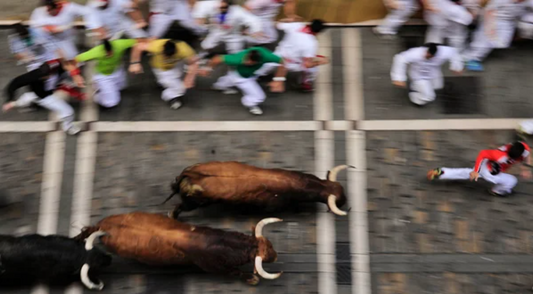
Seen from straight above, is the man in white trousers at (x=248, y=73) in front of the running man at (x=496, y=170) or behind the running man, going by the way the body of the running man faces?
behind

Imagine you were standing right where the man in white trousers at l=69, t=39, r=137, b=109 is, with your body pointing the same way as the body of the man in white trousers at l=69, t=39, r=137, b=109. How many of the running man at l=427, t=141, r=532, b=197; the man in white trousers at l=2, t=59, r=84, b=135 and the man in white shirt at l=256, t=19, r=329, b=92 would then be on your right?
1

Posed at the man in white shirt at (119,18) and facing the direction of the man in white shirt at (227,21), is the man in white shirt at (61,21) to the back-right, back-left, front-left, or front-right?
back-right

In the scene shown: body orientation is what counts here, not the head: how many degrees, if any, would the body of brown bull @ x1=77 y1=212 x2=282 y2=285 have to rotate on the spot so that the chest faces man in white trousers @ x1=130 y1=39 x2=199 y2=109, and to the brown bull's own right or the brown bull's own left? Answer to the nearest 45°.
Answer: approximately 90° to the brown bull's own left

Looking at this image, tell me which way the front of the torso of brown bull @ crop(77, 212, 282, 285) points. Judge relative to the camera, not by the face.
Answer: to the viewer's right

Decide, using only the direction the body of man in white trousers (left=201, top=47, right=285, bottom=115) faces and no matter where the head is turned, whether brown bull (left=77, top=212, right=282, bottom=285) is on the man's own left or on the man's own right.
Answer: on the man's own right

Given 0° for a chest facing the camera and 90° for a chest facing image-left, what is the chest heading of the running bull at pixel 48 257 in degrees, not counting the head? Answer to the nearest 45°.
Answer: approximately 270°

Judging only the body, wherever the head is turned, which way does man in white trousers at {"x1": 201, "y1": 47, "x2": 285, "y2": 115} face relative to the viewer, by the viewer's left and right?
facing the viewer and to the right of the viewer

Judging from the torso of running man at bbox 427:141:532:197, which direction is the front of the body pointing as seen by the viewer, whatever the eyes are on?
to the viewer's right

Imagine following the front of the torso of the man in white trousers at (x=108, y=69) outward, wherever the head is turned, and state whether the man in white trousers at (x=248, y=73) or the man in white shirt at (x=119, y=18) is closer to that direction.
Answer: the man in white trousers

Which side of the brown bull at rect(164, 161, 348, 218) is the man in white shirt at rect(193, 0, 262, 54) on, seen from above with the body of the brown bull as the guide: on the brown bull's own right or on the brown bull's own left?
on the brown bull's own left
